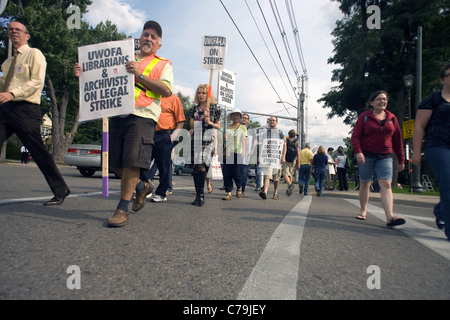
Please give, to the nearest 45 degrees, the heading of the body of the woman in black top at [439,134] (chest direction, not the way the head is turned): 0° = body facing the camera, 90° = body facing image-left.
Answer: approximately 0°

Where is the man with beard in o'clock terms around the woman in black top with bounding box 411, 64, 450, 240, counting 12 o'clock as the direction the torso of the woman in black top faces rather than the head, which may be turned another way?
The man with beard is roughly at 2 o'clock from the woman in black top.
